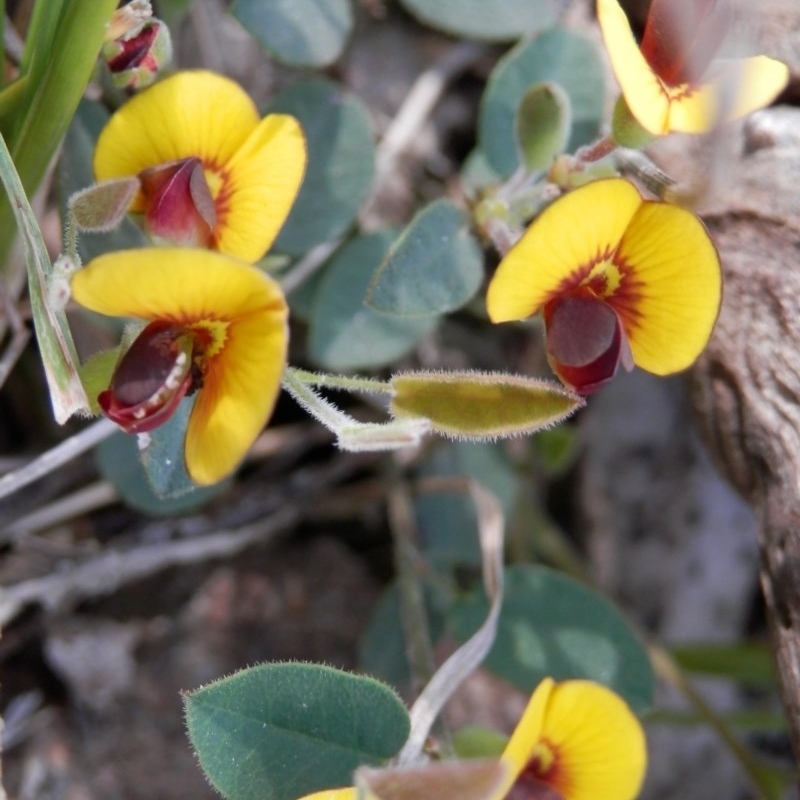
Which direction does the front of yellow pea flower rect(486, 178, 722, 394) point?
toward the camera

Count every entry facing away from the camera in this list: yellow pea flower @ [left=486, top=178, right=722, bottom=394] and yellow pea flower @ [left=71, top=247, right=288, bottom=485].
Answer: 0

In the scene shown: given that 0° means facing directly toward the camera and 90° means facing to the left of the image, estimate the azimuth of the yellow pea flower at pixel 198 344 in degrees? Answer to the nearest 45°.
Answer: approximately 45°
